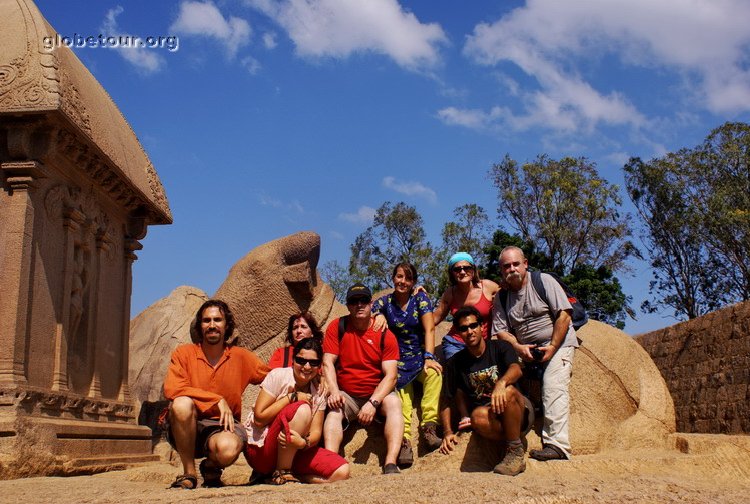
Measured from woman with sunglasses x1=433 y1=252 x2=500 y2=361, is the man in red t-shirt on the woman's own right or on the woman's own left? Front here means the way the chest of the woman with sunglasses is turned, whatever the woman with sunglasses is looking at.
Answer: on the woman's own right

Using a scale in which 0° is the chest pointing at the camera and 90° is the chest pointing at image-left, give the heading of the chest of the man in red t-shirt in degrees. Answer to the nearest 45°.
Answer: approximately 0°

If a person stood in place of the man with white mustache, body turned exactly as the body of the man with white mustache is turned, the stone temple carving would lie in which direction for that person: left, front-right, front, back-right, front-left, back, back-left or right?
front-right

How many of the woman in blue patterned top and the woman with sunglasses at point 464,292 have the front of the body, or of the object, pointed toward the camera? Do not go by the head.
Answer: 2

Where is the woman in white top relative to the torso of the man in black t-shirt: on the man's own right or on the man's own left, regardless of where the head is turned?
on the man's own right

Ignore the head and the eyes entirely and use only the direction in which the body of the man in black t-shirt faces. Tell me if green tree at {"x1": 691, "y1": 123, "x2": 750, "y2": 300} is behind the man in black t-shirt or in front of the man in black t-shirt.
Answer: behind

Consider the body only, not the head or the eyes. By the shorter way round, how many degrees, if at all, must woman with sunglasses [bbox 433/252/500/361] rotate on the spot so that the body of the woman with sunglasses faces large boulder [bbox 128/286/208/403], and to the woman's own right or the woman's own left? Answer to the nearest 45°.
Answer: approximately 135° to the woman's own right

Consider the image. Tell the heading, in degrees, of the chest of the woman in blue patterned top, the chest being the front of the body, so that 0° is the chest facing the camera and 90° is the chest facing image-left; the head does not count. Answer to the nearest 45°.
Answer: approximately 0°
